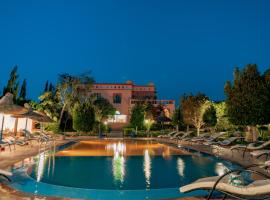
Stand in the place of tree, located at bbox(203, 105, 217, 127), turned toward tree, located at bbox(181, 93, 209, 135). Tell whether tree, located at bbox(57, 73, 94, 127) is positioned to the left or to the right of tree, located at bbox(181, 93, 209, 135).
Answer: right

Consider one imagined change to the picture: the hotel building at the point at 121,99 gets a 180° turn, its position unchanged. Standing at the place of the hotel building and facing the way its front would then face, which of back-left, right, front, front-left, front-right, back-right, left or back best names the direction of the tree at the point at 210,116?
back-right

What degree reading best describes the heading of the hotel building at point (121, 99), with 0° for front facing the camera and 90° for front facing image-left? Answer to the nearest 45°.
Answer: approximately 0°

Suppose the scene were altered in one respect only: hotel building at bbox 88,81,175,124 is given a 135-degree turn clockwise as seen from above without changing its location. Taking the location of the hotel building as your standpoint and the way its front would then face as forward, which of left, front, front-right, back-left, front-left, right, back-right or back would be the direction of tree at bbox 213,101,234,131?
back

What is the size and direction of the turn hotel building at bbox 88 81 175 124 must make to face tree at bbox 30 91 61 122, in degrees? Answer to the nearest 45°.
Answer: approximately 45° to its right
